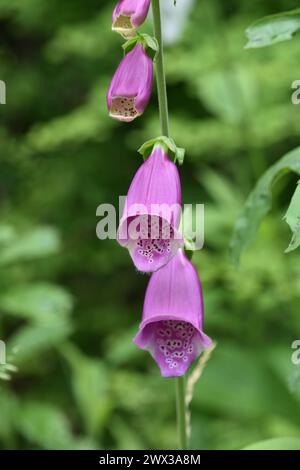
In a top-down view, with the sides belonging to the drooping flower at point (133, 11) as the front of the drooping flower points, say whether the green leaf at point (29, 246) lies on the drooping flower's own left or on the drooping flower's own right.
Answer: on the drooping flower's own right

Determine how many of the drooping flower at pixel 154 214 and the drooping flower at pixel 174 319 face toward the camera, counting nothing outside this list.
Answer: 2

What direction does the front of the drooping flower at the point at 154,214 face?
toward the camera

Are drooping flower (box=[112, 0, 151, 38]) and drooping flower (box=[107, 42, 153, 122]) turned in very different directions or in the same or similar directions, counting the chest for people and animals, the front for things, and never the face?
same or similar directions

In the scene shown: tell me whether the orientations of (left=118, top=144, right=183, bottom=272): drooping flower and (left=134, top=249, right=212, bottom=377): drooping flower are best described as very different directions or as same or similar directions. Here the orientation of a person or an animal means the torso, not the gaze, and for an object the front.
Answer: same or similar directions

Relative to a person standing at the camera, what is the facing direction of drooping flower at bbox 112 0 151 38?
facing the viewer and to the left of the viewer

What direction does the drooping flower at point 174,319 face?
toward the camera
